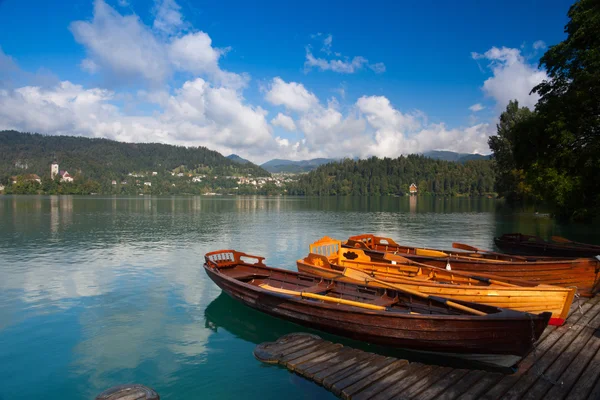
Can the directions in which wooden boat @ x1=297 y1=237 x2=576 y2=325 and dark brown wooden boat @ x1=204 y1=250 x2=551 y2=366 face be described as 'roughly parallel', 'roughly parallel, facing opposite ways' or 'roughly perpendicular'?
roughly parallel

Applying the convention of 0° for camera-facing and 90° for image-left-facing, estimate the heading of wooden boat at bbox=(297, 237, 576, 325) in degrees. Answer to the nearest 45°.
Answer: approximately 315°

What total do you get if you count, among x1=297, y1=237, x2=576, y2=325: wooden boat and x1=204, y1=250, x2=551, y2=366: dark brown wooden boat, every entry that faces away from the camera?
0

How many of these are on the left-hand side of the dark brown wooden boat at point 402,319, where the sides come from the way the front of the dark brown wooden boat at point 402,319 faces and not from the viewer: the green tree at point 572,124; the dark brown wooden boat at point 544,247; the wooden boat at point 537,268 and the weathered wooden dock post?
3

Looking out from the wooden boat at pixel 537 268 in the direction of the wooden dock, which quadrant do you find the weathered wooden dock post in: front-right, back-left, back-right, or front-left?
front-right

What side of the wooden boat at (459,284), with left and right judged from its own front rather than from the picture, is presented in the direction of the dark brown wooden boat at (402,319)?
right

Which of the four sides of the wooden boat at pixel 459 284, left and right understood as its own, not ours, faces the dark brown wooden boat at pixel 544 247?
left

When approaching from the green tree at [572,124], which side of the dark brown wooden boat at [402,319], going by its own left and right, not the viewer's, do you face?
left

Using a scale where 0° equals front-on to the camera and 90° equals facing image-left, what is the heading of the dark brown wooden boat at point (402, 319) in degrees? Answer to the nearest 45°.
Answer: approximately 315°

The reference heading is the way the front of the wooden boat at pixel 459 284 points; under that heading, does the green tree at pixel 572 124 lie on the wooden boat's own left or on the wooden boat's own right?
on the wooden boat's own left
